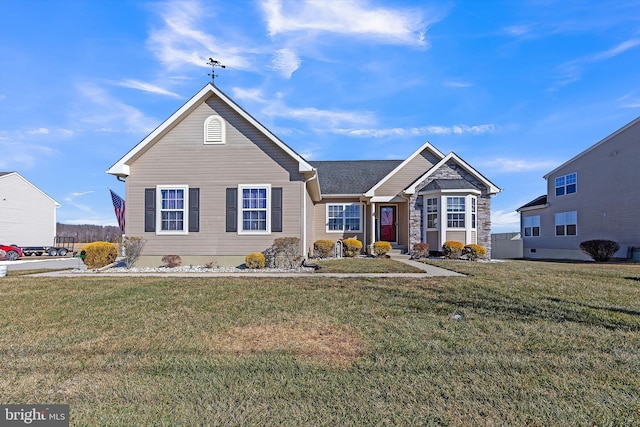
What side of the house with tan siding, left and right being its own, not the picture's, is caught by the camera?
front

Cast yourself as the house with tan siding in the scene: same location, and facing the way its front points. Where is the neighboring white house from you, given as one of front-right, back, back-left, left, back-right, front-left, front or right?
back-right

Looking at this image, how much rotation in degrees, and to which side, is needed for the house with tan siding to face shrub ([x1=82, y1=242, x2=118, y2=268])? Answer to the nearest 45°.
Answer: approximately 90° to its right

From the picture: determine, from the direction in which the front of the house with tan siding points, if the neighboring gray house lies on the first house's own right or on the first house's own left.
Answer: on the first house's own left

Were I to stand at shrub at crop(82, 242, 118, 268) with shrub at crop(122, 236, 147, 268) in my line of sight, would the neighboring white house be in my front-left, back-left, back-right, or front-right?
back-left
